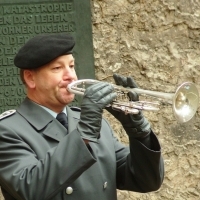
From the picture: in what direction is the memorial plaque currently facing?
toward the camera

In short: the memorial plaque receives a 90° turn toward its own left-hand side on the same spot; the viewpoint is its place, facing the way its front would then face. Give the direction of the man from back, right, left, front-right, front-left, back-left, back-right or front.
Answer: right

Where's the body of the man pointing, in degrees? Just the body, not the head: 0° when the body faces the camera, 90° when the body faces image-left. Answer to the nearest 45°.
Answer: approximately 315°
